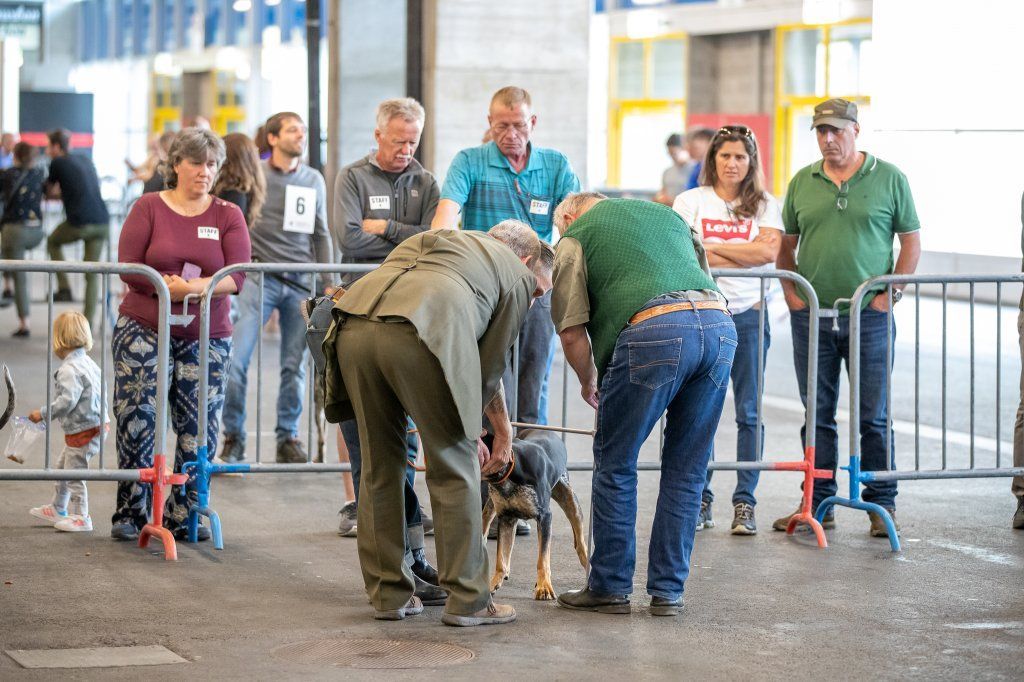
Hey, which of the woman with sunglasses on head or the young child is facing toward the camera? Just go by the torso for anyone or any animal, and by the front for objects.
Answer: the woman with sunglasses on head

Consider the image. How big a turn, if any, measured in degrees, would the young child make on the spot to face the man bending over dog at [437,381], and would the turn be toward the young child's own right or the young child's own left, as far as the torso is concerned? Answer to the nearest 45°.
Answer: approximately 135° to the young child's own left

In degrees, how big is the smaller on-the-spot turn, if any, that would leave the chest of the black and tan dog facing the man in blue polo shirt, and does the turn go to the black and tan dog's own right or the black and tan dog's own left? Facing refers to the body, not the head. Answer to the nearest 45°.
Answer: approximately 135° to the black and tan dog's own right

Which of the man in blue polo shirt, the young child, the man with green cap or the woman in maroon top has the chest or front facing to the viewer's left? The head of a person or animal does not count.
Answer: the young child

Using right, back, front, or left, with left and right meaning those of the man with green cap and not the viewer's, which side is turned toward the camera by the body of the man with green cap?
front

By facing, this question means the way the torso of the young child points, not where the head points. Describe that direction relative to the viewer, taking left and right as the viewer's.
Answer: facing to the left of the viewer

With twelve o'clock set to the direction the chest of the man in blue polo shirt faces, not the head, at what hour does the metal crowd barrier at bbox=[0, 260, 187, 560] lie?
The metal crowd barrier is roughly at 2 o'clock from the man in blue polo shirt.

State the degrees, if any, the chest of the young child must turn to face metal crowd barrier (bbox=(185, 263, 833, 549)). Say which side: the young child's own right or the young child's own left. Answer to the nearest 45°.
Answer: approximately 180°

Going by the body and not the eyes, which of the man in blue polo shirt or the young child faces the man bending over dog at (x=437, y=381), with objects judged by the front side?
the man in blue polo shirt

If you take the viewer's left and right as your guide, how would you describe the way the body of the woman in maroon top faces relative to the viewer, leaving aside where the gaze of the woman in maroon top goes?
facing the viewer

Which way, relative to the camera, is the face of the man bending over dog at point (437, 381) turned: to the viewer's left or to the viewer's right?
to the viewer's right

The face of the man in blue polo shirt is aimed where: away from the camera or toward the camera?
toward the camera

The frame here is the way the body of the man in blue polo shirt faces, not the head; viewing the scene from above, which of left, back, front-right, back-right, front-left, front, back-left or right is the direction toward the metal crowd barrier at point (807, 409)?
left

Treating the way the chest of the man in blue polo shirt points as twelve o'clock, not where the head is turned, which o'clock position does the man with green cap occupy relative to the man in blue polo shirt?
The man with green cap is roughly at 9 o'clock from the man in blue polo shirt.

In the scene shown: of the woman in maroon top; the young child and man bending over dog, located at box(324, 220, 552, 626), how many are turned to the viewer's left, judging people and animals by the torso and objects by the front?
1

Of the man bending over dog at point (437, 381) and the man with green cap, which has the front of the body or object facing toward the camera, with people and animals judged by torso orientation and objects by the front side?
the man with green cap

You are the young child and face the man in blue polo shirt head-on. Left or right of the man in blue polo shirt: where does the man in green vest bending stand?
right

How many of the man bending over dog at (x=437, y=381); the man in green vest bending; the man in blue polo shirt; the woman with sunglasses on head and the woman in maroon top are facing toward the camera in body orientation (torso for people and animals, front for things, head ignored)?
3
